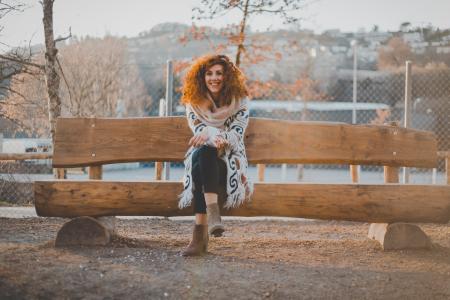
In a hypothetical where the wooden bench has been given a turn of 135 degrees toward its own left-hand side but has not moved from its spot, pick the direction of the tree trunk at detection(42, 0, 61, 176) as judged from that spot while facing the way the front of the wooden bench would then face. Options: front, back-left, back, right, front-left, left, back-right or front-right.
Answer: left

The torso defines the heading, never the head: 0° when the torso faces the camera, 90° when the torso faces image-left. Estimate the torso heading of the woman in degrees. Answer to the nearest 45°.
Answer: approximately 0°

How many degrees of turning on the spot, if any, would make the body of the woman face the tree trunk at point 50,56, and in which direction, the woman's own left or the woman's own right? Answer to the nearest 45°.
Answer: approximately 135° to the woman's own right

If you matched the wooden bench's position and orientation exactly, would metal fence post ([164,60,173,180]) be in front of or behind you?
behind

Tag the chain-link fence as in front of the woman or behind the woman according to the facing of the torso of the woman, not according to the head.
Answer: behind

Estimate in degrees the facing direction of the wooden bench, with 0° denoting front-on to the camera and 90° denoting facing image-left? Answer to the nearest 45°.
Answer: approximately 0°

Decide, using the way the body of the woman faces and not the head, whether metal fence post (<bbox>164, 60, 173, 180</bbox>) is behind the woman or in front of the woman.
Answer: behind
